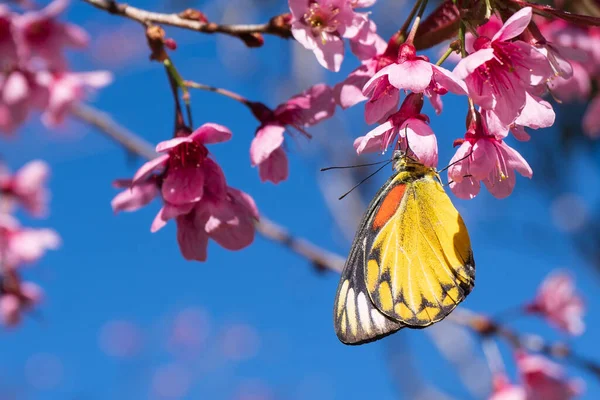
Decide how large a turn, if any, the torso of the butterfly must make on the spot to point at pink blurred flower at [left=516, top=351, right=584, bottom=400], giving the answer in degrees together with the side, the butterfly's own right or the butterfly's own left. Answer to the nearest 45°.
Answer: approximately 135° to the butterfly's own right

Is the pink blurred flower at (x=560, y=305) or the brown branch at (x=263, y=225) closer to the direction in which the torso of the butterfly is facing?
the brown branch

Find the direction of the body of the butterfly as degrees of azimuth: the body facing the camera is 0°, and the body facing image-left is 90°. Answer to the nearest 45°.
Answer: approximately 90°

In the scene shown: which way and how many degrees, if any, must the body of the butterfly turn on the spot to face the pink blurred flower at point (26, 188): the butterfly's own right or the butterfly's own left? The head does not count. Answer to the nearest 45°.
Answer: approximately 45° to the butterfly's own right
